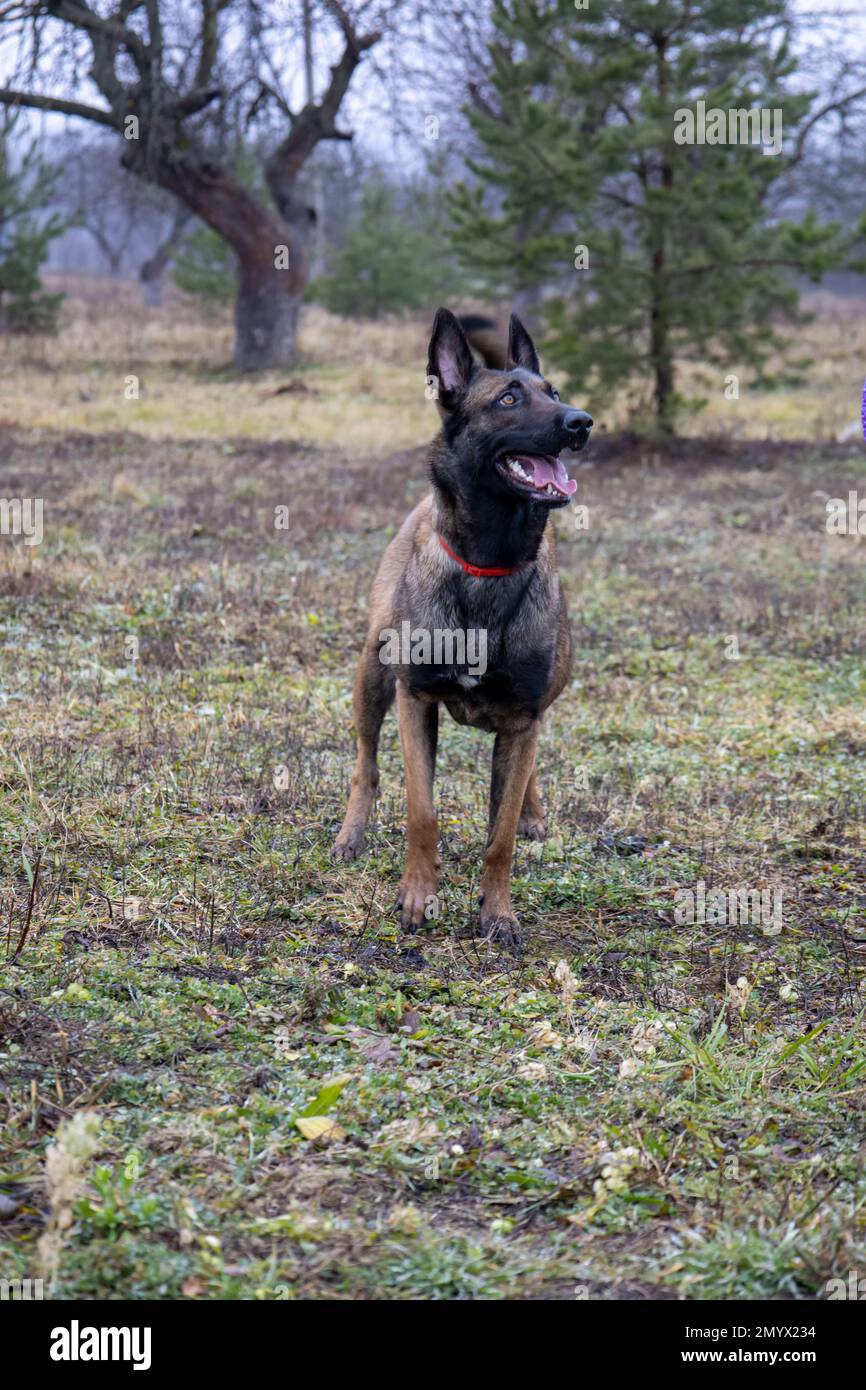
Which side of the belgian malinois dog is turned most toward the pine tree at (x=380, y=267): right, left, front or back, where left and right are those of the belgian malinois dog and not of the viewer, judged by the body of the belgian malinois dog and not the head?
back

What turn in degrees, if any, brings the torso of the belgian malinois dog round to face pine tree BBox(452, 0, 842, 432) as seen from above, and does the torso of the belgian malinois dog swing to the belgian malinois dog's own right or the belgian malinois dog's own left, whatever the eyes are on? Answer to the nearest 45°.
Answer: approximately 180°

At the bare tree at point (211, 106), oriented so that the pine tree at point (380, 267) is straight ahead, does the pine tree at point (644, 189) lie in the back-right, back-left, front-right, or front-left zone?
back-right

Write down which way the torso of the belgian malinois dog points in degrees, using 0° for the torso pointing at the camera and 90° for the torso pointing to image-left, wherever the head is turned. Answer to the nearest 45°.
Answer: approximately 0°

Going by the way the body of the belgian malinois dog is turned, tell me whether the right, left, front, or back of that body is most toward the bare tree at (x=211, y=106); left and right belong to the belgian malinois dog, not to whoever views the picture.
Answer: back

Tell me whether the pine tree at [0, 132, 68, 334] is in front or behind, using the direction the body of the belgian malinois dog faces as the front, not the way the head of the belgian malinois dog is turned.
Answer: behind
